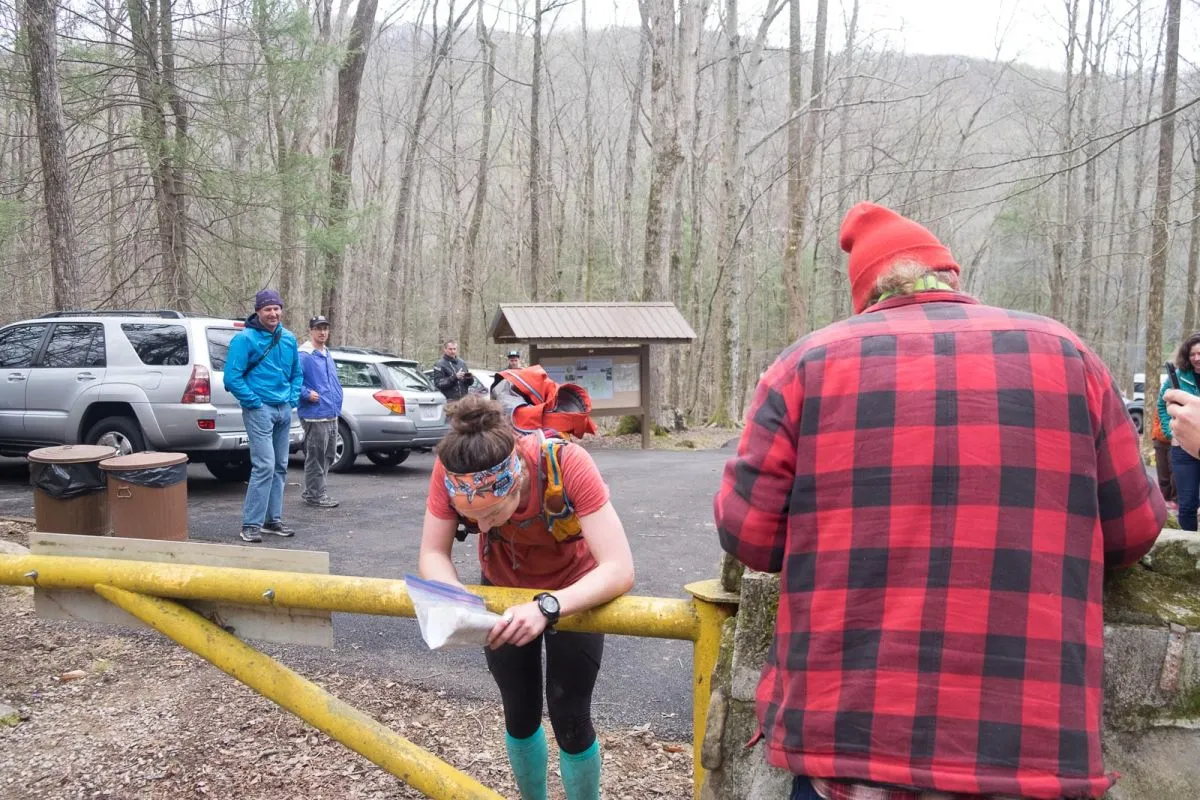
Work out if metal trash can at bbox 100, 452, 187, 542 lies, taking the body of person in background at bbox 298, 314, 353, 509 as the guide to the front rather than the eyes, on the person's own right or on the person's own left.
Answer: on the person's own right

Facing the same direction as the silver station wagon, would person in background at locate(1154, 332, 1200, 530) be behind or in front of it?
behind

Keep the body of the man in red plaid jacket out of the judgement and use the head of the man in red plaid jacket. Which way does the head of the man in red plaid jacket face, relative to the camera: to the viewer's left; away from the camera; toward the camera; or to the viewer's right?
away from the camera

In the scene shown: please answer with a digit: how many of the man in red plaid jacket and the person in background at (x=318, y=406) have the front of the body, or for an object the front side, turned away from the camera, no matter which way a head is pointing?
1

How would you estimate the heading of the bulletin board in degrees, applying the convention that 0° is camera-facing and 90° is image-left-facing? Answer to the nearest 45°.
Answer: approximately 0°

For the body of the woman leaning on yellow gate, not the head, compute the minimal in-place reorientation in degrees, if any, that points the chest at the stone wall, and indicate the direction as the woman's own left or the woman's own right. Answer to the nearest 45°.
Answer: approximately 45° to the woman's own left

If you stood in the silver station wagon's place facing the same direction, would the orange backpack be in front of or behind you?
behind

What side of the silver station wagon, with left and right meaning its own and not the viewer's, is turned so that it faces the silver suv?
left

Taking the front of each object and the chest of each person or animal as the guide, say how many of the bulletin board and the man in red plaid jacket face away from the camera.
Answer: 1

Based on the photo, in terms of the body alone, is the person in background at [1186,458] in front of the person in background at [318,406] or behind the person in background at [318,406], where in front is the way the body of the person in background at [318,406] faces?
in front

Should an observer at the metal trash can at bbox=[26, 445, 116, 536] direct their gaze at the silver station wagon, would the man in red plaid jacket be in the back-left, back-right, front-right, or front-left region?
back-right

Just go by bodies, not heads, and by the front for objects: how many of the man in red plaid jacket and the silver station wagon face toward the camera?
0

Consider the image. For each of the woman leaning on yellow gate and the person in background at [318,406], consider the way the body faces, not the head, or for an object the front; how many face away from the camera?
0

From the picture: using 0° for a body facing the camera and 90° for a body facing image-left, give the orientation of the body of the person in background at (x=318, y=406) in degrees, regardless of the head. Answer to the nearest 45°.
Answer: approximately 315°

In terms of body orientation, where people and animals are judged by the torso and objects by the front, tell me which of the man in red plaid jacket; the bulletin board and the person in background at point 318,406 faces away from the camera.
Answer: the man in red plaid jacket

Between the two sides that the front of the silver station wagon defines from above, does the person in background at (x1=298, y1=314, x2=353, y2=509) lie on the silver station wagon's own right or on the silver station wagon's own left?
on the silver station wagon's own left

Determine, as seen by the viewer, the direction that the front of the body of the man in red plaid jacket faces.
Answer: away from the camera
